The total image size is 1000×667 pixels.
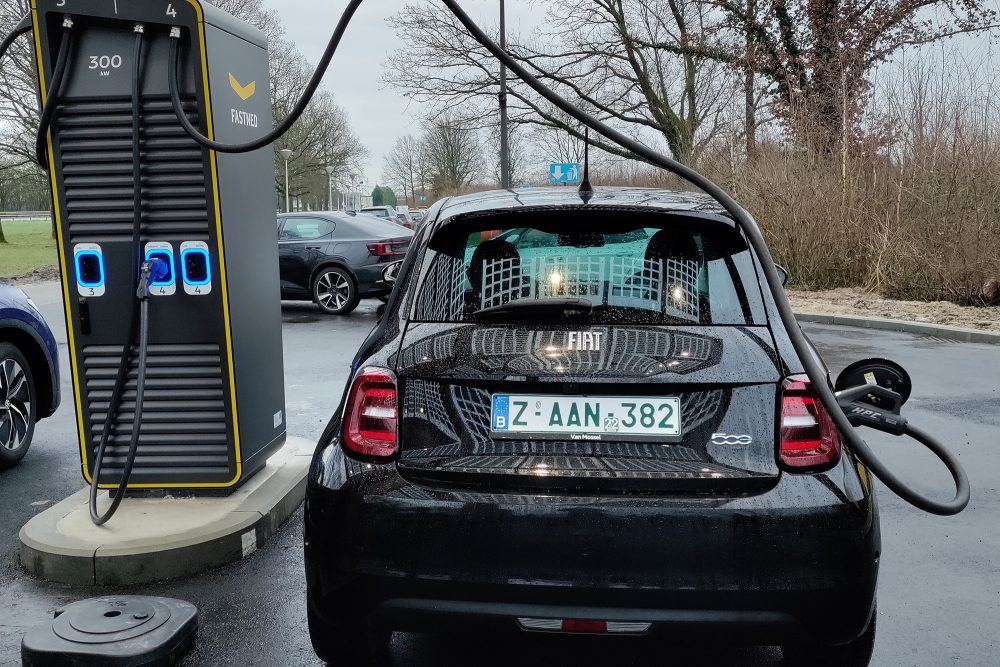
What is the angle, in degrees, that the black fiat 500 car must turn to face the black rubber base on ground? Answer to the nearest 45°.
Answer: approximately 90° to its left

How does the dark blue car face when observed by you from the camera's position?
facing away from the viewer and to the right of the viewer

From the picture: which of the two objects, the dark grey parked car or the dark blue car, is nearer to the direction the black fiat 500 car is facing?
the dark grey parked car

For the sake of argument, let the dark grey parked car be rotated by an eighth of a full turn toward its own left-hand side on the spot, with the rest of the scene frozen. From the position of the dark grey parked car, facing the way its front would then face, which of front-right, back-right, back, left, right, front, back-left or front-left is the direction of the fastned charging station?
left

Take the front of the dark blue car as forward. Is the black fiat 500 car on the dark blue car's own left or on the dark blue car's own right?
on the dark blue car's own right

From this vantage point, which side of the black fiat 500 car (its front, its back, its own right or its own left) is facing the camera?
back

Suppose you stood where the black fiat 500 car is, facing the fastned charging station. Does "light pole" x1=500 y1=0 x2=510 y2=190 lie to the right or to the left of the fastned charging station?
right

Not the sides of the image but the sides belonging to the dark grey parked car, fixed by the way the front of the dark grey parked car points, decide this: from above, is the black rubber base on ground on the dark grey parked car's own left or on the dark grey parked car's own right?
on the dark grey parked car's own left

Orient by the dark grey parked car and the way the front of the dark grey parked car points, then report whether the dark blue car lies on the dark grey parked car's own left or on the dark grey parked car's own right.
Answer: on the dark grey parked car's own left

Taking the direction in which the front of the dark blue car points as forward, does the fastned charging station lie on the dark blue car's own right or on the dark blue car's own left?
on the dark blue car's own right

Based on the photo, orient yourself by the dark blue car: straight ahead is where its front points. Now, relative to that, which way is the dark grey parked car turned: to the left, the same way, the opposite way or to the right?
to the left

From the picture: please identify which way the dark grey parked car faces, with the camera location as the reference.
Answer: facing away from the viewer and to the left of the viewer
